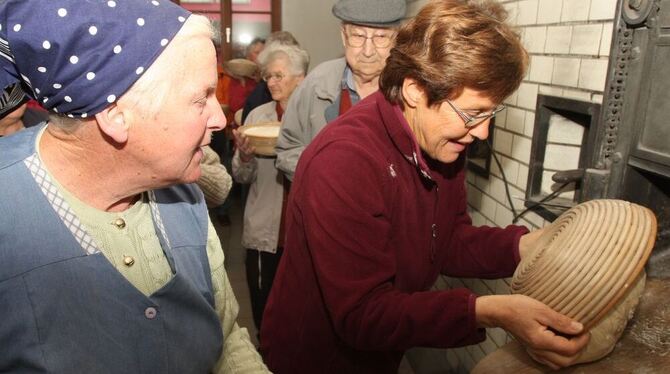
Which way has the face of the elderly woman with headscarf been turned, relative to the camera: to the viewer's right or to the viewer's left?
to the viewer's right

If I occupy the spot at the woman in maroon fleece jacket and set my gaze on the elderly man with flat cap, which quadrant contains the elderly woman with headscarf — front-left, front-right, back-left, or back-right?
back-left

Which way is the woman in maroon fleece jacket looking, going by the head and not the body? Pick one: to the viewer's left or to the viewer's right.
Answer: to the viewer's right

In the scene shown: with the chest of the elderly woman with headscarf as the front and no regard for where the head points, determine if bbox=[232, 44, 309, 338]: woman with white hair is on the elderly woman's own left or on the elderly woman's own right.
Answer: on the elderly woman's own left

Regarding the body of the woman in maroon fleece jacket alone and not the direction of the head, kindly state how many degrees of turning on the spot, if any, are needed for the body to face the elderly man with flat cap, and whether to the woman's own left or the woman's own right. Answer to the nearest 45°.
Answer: approximately 135° to the woman's own left

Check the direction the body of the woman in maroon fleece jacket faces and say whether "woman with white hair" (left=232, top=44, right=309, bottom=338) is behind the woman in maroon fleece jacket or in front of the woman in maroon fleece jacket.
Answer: behind

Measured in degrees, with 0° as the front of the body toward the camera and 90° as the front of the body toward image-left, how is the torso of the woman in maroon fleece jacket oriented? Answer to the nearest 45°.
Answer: approximately 315°

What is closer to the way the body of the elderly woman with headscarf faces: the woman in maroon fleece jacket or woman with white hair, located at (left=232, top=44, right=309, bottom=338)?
the woman in maroon fleece jacket
